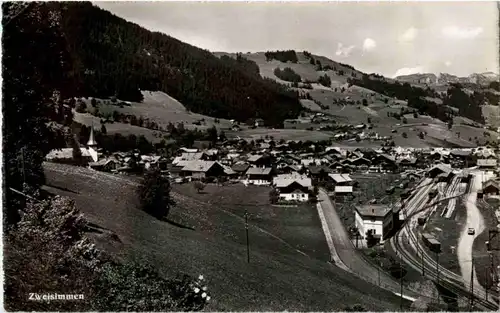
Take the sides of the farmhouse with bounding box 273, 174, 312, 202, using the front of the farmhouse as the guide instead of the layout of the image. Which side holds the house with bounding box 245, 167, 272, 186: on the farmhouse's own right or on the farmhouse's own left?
on the farmhouse's own right

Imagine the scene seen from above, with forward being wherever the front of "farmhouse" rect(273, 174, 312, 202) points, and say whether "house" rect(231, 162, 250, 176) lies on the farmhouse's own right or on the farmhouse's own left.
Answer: on the farmhouse's own right

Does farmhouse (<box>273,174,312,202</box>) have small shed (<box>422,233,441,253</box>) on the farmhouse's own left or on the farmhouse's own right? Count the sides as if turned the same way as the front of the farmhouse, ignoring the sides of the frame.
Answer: on the farmhouse's own left

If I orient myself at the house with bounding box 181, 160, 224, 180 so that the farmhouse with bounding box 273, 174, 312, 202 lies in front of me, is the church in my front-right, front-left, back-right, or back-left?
back-left

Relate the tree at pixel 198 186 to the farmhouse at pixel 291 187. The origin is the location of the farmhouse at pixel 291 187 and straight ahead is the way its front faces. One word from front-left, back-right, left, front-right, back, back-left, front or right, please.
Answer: front-right

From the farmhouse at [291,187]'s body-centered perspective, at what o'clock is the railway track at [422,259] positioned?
The railway track is roughly at 10 o'clock from the farmhouse.

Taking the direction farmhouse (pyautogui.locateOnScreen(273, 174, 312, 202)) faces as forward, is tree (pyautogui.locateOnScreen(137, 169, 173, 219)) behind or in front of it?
in front

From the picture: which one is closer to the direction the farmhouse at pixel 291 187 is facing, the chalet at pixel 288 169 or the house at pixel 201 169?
the house

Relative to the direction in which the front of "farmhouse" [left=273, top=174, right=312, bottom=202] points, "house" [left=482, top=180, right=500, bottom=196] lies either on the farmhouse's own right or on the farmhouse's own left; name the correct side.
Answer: on the farmhouse's own left

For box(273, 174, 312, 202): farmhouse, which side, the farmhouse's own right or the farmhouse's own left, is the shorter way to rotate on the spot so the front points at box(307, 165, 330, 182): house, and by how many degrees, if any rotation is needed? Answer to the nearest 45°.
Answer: approximately 135° to the farmhouse's own left

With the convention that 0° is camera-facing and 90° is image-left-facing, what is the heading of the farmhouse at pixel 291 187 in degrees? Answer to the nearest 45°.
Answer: approximately 0°
